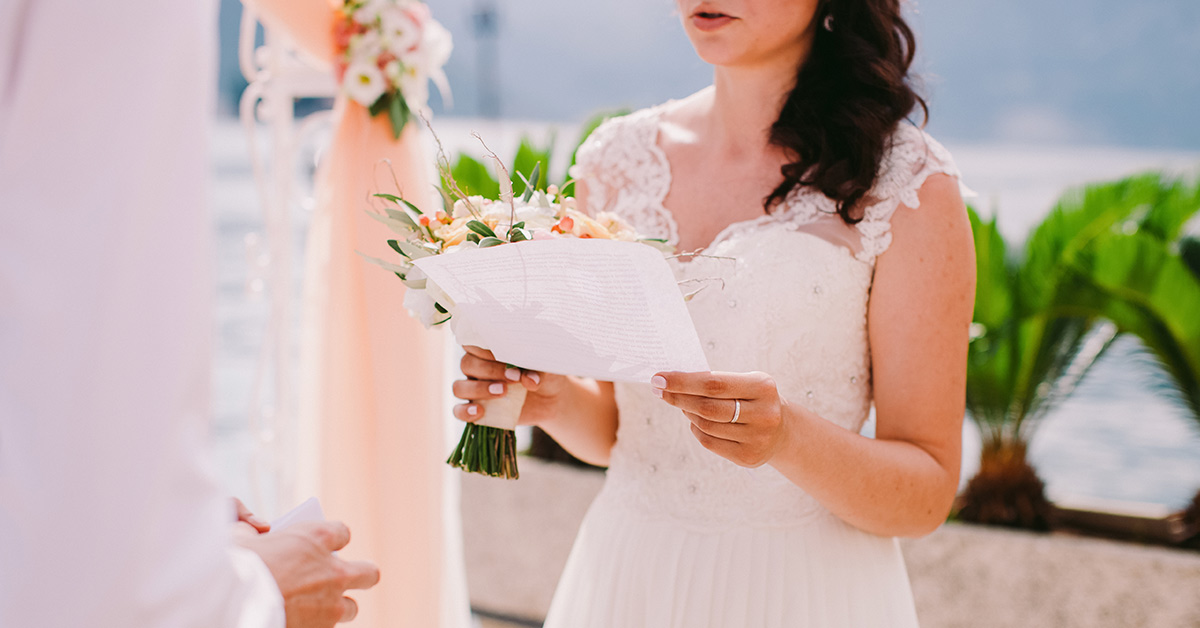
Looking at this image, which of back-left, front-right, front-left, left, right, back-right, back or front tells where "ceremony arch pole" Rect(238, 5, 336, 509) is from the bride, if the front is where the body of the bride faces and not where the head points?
right

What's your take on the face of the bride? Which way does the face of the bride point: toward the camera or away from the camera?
toward the camera

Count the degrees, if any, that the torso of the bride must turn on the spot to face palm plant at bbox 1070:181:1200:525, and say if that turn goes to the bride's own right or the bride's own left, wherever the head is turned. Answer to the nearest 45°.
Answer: approximately 180°

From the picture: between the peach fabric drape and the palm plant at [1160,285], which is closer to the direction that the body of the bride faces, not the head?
the peach fabric drape

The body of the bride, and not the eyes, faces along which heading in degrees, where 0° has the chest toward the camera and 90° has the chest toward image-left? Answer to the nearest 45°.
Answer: approximately 45°

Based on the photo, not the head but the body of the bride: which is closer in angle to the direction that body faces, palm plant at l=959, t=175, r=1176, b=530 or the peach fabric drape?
the peach fabric drape

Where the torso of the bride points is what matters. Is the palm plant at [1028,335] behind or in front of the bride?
behind

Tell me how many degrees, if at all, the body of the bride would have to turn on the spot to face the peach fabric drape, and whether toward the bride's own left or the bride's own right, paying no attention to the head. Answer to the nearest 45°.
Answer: approximately 90° to the bride's own right

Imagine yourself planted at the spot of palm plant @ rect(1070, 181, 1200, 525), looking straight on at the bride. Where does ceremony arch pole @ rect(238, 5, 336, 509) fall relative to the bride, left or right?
right
